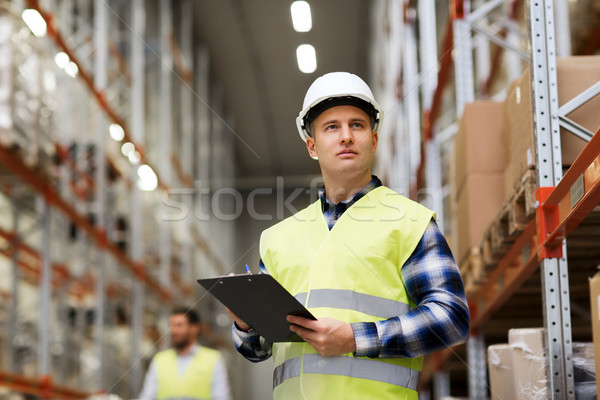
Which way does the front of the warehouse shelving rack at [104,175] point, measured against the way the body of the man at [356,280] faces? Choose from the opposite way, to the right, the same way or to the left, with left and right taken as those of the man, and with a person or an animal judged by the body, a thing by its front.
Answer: to the left

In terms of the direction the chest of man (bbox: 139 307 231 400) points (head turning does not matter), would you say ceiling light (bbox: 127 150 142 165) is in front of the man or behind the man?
behind

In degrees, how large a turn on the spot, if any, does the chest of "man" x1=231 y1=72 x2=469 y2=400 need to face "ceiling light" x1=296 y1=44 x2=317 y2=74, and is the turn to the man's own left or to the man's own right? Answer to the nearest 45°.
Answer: approximately 135° to the man's own right

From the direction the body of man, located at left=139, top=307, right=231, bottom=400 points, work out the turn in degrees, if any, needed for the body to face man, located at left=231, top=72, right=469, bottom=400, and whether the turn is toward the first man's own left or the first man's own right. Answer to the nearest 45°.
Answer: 0° — they already face them

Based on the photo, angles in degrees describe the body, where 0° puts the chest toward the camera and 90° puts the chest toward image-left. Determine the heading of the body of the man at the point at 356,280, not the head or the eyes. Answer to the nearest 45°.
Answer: approximately 45°

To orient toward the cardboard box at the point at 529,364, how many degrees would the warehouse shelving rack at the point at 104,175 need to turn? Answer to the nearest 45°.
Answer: approximately 45° to its right

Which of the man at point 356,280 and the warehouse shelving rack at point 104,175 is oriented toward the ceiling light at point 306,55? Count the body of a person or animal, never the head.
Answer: the warehouse shelving rack

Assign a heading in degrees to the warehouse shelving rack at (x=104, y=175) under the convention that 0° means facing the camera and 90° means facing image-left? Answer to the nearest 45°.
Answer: approximately 315°

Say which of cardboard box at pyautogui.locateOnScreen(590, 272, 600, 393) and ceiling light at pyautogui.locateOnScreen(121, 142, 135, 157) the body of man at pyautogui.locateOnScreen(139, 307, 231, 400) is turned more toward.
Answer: the cardboard box
